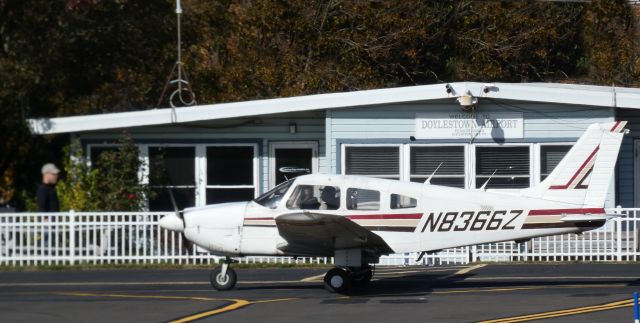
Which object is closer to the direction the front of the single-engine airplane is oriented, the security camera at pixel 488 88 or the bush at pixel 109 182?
the bush

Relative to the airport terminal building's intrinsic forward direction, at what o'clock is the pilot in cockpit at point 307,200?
The pilot in cockpit is roughly at 1 o'clock from the airport terminal building.

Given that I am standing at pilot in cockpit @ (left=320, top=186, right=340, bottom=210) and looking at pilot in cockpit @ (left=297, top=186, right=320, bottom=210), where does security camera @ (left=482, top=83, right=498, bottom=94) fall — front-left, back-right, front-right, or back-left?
back-right

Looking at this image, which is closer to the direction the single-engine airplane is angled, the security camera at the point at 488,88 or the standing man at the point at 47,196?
the standing man

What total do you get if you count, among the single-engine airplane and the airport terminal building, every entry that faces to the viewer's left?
1

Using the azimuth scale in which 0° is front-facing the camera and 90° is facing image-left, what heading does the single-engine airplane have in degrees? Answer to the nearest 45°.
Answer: approximately 90°

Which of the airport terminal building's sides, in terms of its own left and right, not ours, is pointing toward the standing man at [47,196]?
right

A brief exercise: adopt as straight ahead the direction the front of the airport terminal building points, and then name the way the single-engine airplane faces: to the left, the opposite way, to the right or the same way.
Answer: to the right
